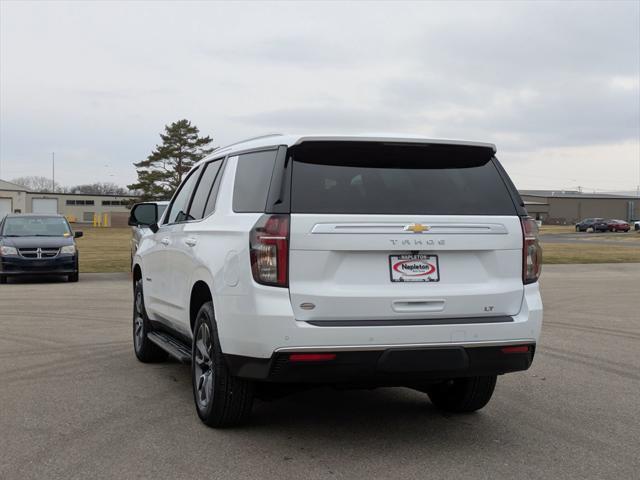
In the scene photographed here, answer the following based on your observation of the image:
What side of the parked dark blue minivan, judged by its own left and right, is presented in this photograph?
front

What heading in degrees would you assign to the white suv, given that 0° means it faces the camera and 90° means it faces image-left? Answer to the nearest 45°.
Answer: approximately 135°

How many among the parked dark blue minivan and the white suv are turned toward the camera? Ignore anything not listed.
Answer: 1

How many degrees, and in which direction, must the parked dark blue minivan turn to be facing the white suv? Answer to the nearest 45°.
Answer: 0° — it already faces it

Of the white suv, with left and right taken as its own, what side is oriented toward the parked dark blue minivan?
front

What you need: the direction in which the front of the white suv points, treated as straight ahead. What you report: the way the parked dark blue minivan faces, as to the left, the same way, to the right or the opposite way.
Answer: the opposite way

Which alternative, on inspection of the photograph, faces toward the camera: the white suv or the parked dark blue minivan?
the parked dark blue minivan
